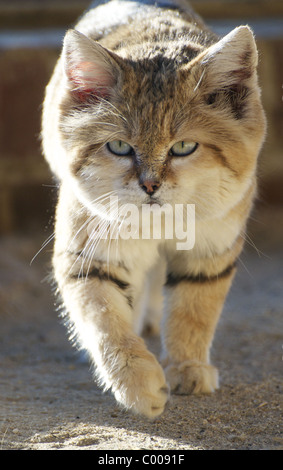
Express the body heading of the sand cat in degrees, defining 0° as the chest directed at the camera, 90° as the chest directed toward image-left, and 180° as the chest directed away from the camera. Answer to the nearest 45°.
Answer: approximately 0°
